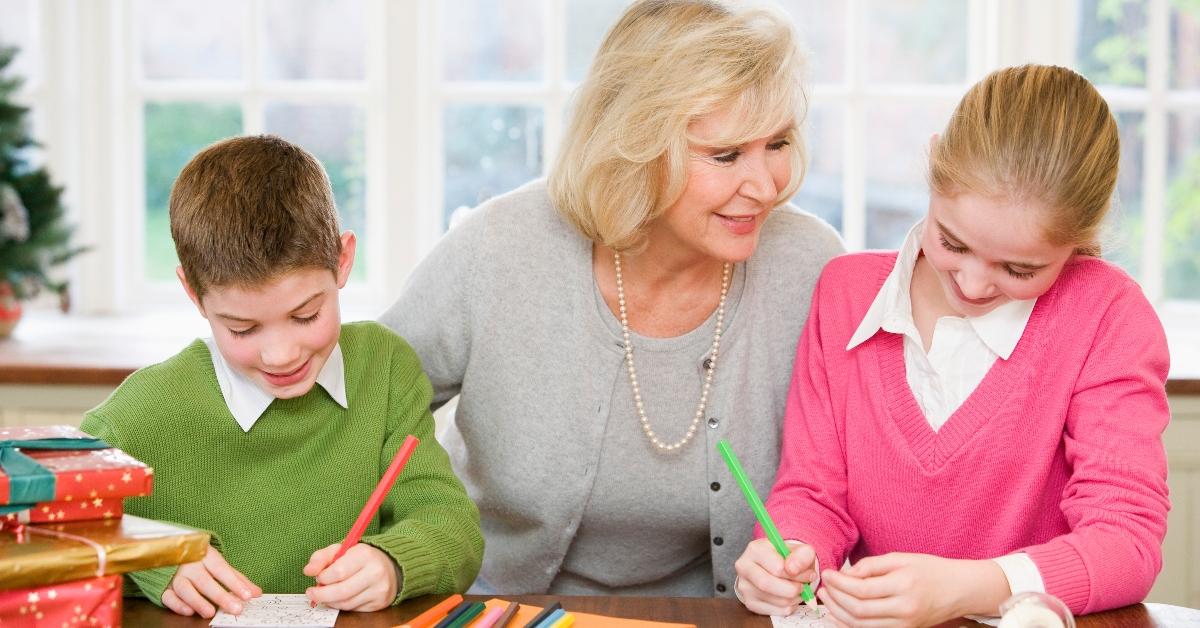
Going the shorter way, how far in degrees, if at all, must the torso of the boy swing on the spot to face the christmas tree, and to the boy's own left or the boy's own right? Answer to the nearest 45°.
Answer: approximately 180°

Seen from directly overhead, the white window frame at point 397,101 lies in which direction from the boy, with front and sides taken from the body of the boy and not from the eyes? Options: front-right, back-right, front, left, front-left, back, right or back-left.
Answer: back

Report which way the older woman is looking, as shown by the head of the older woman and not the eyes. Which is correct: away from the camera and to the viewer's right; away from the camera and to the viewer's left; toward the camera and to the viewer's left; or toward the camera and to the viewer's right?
toward the camera and to the viewer's right

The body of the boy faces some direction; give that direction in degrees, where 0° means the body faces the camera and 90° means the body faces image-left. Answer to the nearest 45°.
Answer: approximately 0°
